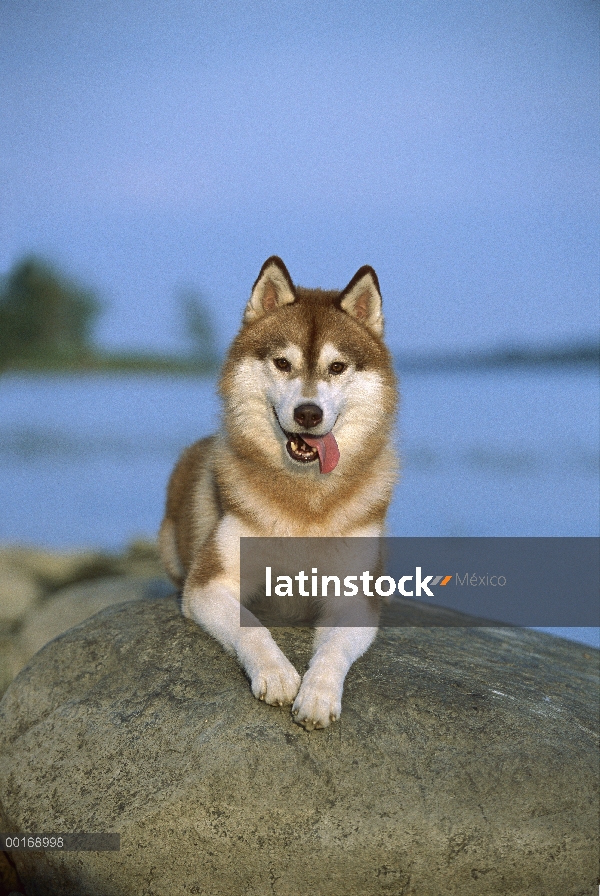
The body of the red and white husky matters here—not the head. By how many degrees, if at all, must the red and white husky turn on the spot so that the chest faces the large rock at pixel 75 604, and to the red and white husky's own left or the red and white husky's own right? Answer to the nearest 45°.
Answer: approximately 135° to the red and white husky's own right

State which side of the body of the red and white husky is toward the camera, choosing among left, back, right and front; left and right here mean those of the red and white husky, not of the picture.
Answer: front
